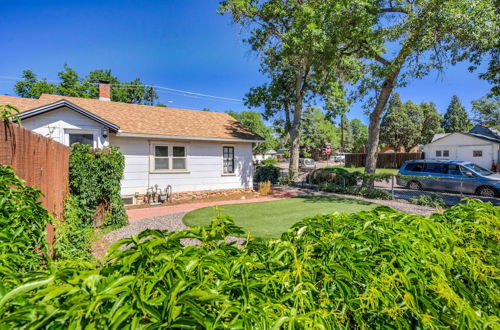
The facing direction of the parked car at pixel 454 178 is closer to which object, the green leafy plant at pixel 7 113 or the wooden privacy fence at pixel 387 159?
the green leafy plant
